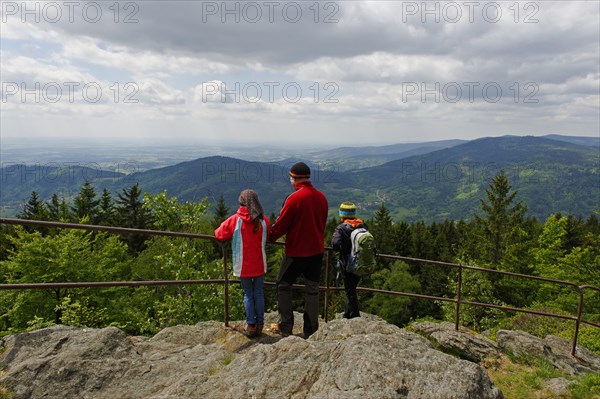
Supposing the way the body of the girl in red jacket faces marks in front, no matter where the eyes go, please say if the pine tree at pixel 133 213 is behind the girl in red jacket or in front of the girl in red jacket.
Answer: in front

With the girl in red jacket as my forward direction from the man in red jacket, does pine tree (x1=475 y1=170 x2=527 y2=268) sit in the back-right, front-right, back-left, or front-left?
back-right

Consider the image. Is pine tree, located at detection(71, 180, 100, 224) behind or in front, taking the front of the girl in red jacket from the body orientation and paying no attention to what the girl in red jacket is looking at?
in front

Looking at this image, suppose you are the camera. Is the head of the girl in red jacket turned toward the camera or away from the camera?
away from the camera

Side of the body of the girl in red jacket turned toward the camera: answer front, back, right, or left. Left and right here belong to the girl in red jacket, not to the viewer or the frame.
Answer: back

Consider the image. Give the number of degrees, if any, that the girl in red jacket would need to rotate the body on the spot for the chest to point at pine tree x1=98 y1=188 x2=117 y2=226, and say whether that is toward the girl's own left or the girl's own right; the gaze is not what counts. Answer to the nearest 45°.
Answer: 0° — they already face it
